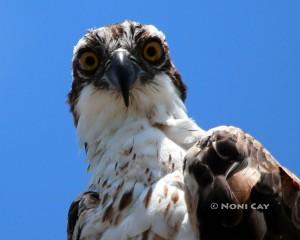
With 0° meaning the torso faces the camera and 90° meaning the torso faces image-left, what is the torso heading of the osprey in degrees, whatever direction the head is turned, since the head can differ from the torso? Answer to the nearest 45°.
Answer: approximately 45°
